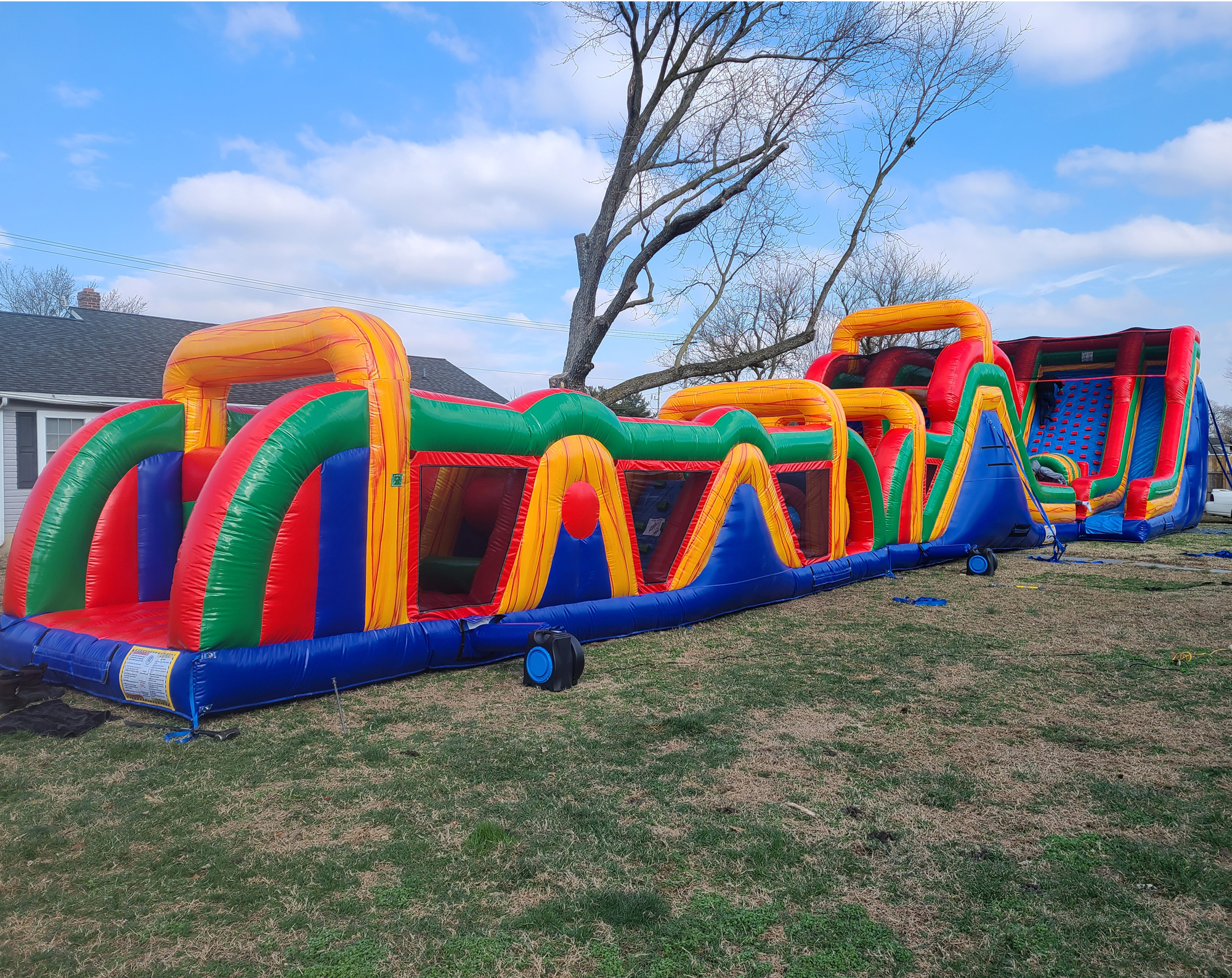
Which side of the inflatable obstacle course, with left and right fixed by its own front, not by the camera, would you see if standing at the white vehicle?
back

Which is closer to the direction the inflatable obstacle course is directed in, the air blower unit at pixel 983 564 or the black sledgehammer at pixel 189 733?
the black sledgehammer

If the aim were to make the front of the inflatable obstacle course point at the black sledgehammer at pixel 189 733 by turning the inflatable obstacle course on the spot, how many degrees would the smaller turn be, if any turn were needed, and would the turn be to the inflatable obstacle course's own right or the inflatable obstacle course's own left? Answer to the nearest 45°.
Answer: approximately 45° to the inflatable obstacle course's own left

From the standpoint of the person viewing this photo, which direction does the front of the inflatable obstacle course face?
facing the viewer and to the left of the viewer

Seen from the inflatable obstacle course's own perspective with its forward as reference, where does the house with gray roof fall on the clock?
The house with gray roof is roughly at 3 o'clock from the inflatable obstacle course.

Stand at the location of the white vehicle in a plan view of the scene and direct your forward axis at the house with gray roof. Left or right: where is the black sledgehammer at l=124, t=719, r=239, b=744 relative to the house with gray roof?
left

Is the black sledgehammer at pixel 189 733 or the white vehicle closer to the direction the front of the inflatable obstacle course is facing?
the black sledgehammer

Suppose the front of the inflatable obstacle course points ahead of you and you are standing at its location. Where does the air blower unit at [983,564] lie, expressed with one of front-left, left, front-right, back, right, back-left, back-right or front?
back
